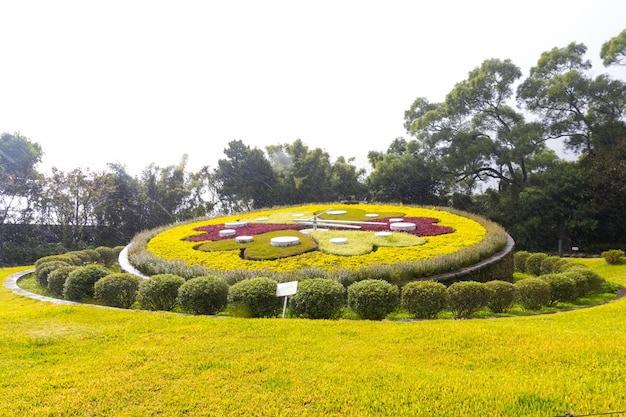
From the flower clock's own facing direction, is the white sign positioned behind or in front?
in front

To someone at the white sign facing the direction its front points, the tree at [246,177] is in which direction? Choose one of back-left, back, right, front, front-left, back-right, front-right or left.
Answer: back

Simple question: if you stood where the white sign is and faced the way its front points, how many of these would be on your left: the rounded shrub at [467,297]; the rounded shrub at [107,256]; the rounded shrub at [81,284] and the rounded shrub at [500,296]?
2

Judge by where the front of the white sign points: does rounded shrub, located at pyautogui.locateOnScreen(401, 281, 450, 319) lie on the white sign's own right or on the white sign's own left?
on the white sign's own left

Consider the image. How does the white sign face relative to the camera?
toward the camera

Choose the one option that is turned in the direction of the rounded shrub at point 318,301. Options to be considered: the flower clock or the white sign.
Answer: the flower clock

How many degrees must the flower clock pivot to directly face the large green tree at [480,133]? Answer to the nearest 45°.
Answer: approximately 135° to its left

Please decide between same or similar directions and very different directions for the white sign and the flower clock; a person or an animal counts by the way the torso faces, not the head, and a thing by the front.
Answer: same or similar directions

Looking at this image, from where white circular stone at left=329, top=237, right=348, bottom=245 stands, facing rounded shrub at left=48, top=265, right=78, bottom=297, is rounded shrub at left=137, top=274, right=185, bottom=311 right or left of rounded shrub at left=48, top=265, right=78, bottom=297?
left

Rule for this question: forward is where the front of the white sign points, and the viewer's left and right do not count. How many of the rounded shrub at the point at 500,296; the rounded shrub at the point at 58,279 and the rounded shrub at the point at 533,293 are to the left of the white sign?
2

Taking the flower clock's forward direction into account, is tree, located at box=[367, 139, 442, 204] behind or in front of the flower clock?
behind

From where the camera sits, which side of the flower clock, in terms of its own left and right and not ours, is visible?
front

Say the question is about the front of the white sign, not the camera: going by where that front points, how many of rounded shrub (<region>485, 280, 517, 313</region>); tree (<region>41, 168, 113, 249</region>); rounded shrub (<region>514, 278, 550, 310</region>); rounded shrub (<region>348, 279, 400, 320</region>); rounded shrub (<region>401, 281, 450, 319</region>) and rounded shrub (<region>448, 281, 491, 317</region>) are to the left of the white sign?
5

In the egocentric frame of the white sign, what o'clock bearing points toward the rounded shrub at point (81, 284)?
The rounded shrub is roughly at 4 o'clock from the white sign.

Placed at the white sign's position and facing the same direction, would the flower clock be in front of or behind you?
behind

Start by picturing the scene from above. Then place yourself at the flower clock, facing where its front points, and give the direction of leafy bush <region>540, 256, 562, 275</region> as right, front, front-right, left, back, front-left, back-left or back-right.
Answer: left

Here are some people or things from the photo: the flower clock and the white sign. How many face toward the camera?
2

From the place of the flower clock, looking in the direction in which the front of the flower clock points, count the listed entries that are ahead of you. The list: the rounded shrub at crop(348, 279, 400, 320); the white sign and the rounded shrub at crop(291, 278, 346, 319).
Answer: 3
